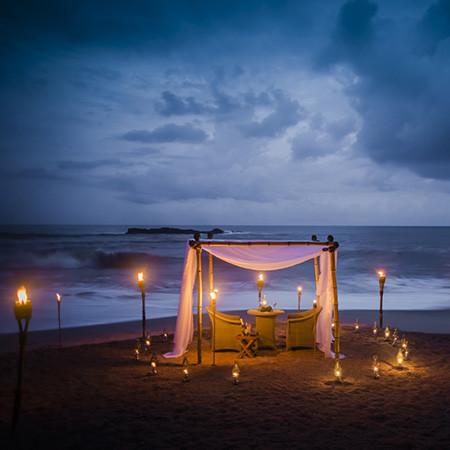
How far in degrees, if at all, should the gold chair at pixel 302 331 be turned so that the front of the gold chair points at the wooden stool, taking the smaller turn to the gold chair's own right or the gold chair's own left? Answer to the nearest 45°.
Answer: approximately 45° to the gold chair's own left

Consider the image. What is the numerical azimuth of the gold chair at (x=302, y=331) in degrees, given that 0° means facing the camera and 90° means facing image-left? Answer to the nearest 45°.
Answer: approximately 90°

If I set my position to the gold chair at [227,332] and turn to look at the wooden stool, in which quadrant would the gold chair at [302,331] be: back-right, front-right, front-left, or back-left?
front-left

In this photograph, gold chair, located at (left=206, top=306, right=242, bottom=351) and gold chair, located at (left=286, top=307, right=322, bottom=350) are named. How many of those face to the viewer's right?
1

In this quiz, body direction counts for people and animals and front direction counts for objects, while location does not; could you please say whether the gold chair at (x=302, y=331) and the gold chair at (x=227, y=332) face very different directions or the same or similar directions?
very different directions

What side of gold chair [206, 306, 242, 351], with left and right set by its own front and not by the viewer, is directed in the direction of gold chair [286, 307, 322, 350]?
front

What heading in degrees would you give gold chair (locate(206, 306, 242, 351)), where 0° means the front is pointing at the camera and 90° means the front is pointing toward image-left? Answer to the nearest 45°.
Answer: approximately 270°
